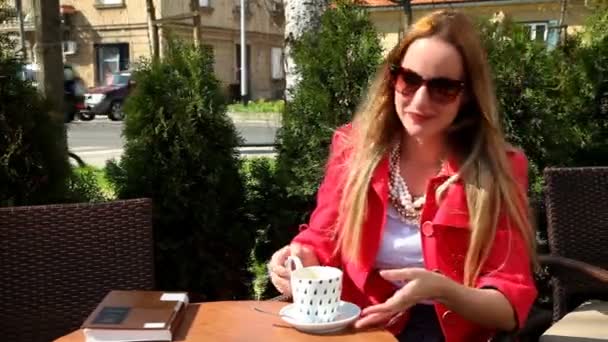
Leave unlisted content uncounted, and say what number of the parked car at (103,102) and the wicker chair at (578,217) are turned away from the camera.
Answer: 0

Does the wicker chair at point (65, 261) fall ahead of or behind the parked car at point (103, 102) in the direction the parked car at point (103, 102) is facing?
ahead

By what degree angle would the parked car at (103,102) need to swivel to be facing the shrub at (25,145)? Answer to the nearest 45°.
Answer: approximately 45° to its left

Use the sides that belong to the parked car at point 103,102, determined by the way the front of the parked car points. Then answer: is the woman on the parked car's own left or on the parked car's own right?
on the parked car's own left

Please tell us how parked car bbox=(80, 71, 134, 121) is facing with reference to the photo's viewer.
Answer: facing the viewer and to the left of the viewer

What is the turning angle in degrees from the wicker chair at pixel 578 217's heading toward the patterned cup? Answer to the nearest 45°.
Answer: approximately 45° to its right

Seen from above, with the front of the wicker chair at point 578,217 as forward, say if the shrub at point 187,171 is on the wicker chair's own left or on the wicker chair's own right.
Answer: on the wicker chair's own right
